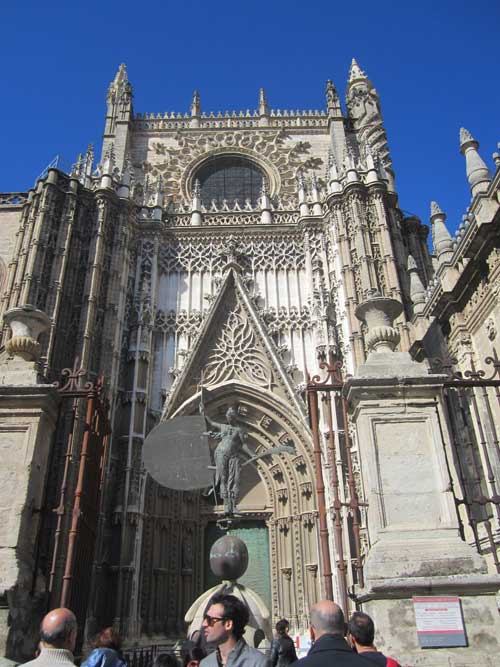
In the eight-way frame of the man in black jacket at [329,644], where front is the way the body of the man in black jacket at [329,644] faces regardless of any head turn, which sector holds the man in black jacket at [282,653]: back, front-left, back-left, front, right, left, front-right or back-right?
front

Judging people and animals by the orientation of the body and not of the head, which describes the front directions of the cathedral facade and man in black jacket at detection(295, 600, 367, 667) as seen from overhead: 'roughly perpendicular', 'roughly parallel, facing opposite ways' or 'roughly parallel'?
roughly parallel, facing opposite ways

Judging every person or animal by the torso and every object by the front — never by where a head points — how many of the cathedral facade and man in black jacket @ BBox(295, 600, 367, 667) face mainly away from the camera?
1

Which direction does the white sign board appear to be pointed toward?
toward the camera

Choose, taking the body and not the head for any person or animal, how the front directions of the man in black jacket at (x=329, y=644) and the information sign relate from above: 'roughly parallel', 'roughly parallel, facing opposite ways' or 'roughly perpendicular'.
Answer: roughly parallel, facing opposite ways

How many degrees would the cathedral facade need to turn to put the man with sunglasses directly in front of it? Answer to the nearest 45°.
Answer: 0° — it already faces them

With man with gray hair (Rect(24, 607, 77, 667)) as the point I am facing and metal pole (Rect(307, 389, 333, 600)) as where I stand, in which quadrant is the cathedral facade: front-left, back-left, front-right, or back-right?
back-right

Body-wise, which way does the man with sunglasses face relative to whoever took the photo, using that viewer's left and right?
facing the viewer and to the left of the viewer

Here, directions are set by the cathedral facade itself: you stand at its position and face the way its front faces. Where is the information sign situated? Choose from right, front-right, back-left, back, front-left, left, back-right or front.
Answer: front

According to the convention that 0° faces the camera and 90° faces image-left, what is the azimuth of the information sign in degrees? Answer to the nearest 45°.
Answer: approximately 0°

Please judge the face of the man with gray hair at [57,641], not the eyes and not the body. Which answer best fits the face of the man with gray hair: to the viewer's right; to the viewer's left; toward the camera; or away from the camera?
away from the camera

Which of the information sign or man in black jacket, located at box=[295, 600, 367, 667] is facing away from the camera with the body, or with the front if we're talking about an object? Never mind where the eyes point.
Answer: the man in black jacket

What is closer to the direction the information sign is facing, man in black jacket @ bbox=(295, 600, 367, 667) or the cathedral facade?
the man in black jacket

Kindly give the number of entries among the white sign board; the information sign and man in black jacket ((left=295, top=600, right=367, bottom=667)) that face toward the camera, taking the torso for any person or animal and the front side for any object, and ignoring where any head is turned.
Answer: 2

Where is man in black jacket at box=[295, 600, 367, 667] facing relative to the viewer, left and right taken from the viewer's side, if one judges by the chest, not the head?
facing away from the viewer

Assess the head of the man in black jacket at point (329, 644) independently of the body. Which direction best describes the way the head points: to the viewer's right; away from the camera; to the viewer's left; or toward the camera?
away from the camera
